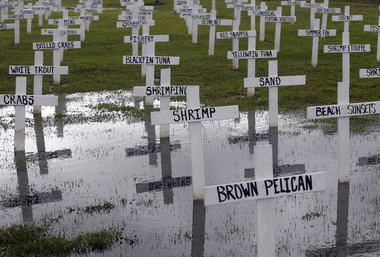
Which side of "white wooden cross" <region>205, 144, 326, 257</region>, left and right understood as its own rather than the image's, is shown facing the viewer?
front

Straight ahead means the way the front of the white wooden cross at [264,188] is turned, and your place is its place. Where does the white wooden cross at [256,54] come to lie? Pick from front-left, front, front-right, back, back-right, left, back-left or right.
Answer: back

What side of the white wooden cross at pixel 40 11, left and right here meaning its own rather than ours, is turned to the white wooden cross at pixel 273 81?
front

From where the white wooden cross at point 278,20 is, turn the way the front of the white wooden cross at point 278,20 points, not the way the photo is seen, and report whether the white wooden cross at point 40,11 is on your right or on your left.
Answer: on your right

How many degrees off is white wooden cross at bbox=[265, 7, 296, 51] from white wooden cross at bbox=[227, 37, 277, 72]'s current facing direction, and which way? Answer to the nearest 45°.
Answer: approximately 180°

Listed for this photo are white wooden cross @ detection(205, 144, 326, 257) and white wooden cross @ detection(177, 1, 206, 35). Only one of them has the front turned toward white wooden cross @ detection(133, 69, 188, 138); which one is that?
white wooden cross @ detection(177, 1, 206, 35)

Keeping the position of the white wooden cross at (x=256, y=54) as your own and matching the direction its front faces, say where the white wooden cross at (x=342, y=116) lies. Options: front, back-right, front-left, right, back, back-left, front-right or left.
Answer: front

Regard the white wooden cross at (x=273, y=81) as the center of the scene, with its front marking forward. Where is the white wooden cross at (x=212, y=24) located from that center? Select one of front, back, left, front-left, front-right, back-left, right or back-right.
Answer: back

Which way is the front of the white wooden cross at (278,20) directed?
toward the camera

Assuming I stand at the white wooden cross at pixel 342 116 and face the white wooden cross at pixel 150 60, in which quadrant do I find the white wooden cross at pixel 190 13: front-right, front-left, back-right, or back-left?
front-right

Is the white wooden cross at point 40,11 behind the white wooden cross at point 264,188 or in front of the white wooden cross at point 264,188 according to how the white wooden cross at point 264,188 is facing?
behind

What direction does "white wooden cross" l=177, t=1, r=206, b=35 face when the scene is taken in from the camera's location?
facing the viewer

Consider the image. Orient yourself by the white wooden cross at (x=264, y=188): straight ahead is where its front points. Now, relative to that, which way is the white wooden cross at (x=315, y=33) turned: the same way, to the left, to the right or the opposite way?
the same way

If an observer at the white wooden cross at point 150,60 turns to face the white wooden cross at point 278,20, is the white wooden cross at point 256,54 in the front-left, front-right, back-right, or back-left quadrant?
front-right

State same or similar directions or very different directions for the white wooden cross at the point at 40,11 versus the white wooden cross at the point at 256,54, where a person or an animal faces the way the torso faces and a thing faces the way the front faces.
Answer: same or similar directions

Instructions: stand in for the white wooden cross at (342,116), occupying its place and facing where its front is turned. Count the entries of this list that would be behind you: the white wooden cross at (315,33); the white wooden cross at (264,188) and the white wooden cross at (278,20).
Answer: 2

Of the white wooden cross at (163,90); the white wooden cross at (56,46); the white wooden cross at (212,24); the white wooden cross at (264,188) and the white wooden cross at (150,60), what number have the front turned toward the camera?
5

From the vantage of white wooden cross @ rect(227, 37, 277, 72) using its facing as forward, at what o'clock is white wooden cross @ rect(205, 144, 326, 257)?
white wooden cross @ rect(205, 144, 326, 257) is roughly at 12 o'clock from white wooden cross @ rect(227, 37, 277, 72).

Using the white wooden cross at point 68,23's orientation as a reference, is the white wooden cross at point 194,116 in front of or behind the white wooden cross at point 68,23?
in front

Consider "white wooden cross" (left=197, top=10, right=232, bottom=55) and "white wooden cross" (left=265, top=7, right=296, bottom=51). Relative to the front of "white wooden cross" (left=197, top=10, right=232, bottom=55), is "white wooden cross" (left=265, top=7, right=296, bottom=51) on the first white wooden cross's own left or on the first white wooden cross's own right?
on the first white wooden cross's own left

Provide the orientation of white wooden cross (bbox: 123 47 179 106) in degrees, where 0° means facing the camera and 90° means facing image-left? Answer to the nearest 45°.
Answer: approximately 0°

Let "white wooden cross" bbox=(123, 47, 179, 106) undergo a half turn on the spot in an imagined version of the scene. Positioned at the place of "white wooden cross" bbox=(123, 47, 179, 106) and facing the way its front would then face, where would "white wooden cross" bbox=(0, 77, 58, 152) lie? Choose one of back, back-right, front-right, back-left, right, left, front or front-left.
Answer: back-left

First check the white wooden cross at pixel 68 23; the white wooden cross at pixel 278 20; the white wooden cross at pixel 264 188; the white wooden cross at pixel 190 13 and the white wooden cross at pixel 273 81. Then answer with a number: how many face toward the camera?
5
